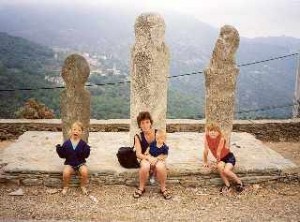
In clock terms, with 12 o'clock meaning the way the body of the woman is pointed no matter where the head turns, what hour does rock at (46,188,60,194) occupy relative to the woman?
The rock is roughly at 3 o'clock from the woman.

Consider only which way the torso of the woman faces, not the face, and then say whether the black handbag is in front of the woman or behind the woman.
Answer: behind

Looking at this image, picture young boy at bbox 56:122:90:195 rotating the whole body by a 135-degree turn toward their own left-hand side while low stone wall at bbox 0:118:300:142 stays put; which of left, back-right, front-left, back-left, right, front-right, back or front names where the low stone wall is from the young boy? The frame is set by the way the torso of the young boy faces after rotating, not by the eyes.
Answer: front

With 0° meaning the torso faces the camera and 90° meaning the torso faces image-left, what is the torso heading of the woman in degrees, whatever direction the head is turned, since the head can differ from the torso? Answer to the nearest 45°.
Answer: approximately 0°

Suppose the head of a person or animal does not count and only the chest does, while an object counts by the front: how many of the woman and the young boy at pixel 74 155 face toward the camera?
2

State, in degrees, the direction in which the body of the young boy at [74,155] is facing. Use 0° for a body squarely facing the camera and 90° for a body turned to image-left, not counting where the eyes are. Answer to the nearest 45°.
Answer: approximately 0°

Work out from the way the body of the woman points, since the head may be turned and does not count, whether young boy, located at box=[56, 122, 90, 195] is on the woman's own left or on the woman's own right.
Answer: on the woman's own right

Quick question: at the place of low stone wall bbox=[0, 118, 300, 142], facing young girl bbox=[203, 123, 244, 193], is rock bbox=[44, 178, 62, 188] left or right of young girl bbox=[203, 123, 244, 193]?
right

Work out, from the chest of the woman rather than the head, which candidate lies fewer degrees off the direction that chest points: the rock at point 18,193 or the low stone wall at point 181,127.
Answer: the rock
